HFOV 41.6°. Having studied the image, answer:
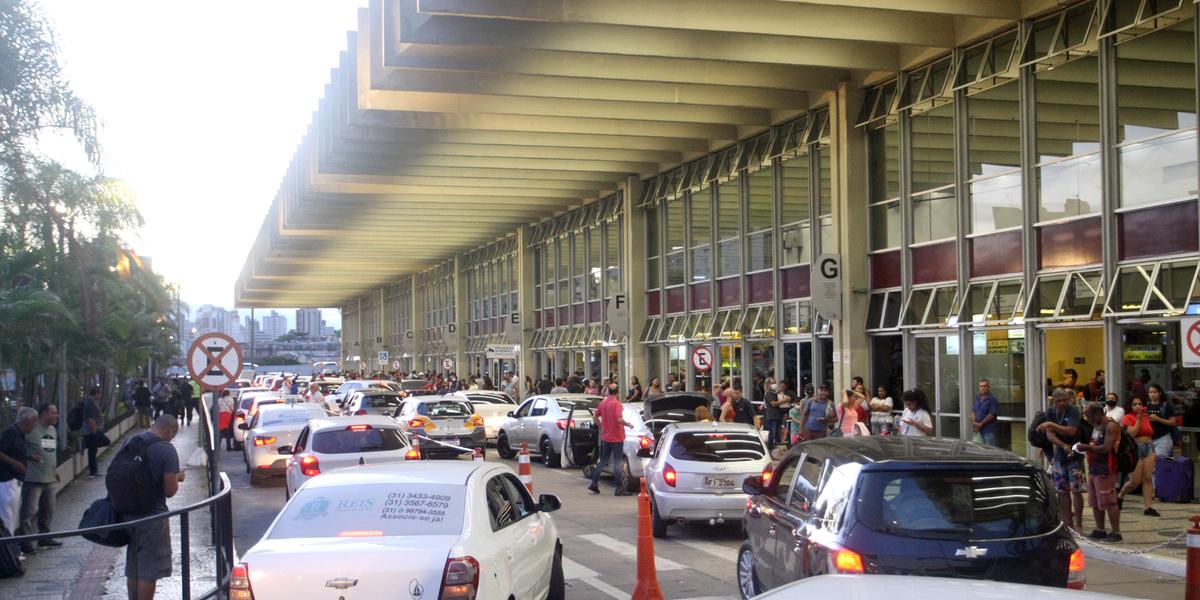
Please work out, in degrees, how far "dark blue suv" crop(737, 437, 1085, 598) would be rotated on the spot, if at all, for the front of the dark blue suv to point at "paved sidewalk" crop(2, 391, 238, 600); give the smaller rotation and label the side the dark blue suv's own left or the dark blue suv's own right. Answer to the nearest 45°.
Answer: approximately 45° to the dark blue suv's own left

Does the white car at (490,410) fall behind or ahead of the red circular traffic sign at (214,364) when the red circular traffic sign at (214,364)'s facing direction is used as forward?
behind

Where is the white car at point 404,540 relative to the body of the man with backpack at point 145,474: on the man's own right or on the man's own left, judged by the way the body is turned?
on the man's own right

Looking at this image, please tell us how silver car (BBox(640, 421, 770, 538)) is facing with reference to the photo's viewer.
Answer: facing away from the viewer

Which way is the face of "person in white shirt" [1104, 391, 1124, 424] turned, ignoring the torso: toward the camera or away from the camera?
toward the camera

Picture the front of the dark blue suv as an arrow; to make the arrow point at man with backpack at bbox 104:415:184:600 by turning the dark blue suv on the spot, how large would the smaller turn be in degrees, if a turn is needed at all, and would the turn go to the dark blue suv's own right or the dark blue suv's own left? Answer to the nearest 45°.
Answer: approximately 45° to the dark blue suv's own left

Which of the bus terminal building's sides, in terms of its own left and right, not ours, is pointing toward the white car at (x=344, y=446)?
front

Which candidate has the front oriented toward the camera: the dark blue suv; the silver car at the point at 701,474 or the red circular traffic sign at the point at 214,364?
the red circular traffic sign

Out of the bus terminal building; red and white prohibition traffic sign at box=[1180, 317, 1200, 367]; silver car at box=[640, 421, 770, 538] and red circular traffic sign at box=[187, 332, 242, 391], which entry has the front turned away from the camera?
the silver car

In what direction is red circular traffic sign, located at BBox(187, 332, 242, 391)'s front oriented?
toward the camera

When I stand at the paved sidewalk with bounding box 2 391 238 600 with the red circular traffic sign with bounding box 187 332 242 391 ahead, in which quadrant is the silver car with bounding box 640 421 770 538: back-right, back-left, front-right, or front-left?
front-right

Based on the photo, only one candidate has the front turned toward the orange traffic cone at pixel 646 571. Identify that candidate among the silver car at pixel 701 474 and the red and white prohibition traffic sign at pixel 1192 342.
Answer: the red and white prohibition traffic sign

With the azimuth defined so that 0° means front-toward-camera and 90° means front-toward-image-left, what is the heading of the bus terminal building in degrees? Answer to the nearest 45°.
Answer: approximately 45°

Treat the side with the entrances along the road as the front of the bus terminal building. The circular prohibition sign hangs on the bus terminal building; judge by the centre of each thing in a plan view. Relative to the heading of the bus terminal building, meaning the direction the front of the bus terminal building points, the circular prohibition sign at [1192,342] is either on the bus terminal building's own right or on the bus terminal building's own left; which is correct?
on the bus terminal building's own left

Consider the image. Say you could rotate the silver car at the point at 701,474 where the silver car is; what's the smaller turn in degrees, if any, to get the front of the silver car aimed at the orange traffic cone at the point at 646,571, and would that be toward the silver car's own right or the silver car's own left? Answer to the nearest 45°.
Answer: approximately 180°
